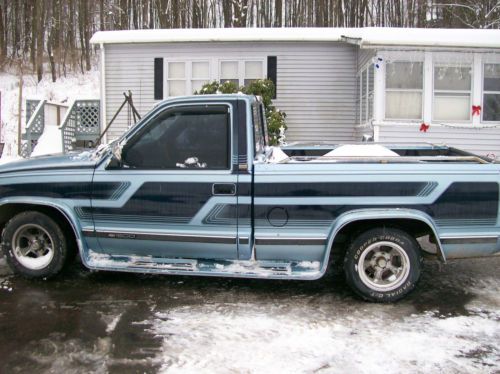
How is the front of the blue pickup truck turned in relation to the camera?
facing to the left of the viewer

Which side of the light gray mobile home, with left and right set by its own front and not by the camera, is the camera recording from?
front

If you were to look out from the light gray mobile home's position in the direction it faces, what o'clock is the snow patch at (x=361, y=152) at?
The snow patch is roughly at 12 o'clock from the light gray mobile home.

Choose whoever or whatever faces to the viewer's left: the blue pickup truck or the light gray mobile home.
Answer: the blue pickup truck

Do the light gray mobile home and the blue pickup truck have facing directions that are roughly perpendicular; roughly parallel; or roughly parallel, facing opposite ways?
roughly perpendicular

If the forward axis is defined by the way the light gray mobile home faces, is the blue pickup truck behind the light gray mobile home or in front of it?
in front

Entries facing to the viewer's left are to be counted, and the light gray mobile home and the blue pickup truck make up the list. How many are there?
1
